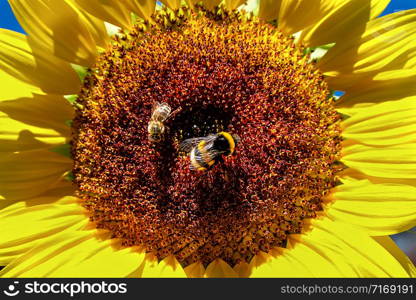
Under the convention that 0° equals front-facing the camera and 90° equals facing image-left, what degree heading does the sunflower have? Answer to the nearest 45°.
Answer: approximately 0°
